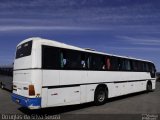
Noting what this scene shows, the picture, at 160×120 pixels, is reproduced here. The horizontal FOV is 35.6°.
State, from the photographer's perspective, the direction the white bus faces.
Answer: facing away from the viewer and to the right of the viewer
